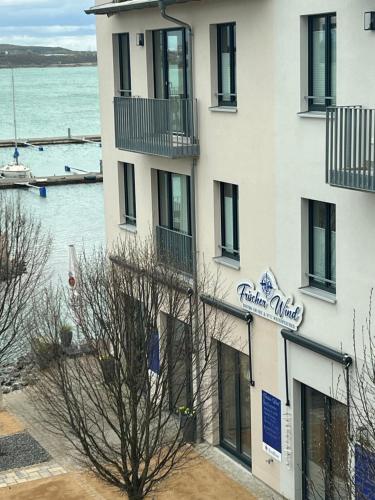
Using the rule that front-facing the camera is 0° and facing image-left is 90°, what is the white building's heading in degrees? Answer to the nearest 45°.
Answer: approximately 45°

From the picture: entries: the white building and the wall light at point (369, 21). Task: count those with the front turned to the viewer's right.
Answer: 0

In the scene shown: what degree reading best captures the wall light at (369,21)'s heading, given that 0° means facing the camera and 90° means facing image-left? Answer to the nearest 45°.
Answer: approximately 45°
